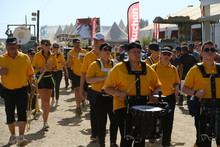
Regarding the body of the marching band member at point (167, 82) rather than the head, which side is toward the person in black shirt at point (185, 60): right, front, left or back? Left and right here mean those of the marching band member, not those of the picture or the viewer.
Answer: back

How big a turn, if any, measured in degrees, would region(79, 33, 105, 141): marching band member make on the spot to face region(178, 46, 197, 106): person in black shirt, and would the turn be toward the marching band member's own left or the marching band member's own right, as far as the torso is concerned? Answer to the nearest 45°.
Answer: approximately 90° to the marching band member's own left

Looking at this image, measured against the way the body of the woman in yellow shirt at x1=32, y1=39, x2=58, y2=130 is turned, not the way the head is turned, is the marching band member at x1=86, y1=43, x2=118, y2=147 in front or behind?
in front

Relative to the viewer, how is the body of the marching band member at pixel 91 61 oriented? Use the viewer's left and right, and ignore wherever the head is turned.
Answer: facing the viewer and to the right of the viewer

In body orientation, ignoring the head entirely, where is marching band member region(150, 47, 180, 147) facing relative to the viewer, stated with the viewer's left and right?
facing the viewer

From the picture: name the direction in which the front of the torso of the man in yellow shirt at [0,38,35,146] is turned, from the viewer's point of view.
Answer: toward the camera

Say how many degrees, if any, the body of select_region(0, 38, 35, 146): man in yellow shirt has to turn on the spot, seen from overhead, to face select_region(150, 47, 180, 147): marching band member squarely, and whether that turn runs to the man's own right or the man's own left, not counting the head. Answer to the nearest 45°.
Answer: approximately 90° to the man's own left

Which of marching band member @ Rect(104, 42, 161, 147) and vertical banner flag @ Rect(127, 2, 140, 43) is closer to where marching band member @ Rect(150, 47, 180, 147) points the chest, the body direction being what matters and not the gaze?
the marching band member

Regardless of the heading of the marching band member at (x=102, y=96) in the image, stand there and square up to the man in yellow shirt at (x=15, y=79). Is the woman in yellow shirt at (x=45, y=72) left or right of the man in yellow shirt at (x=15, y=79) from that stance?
right

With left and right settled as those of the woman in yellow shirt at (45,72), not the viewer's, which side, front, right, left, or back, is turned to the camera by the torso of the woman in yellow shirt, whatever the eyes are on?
front

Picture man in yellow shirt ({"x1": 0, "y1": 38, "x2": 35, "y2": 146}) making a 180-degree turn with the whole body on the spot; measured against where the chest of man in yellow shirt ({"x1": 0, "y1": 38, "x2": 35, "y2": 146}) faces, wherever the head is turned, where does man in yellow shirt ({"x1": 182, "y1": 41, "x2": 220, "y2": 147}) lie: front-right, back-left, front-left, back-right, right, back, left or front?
back-right

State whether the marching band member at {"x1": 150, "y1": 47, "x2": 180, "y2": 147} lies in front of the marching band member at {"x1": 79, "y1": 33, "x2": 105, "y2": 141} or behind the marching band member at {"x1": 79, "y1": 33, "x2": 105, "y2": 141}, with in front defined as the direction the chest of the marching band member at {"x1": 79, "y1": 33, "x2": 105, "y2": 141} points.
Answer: in front

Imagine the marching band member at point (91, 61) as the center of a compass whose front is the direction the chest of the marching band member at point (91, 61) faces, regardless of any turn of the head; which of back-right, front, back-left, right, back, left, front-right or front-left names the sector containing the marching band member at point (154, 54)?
front-left

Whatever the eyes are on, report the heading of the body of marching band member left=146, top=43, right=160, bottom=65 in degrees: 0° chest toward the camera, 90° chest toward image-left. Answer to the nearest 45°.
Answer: approximately 315°
